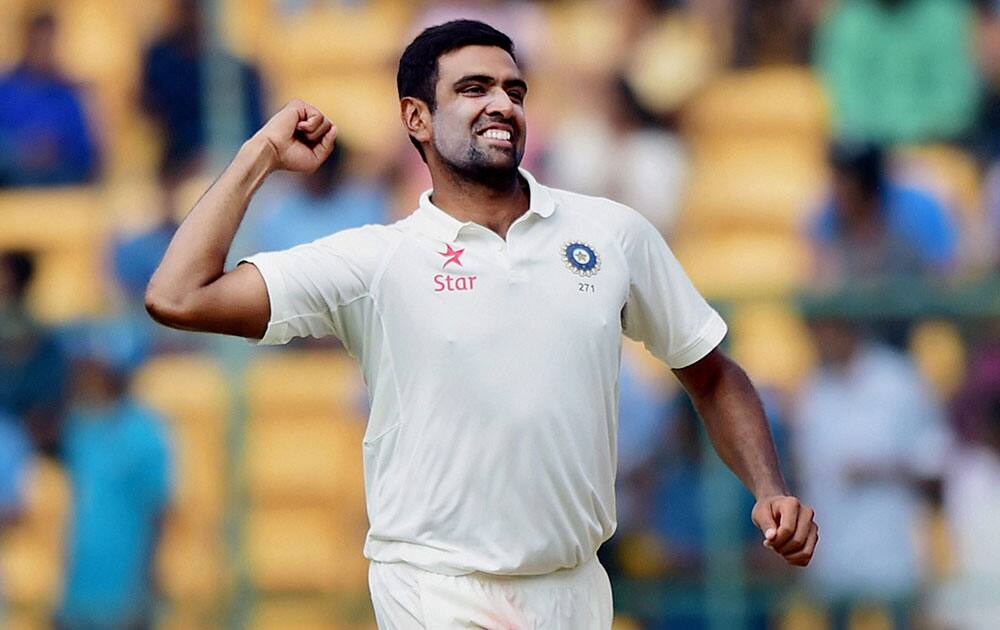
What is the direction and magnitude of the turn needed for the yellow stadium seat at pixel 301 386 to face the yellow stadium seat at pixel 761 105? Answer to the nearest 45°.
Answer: approximately 90° to its left

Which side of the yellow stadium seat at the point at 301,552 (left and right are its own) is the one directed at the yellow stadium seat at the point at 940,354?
left

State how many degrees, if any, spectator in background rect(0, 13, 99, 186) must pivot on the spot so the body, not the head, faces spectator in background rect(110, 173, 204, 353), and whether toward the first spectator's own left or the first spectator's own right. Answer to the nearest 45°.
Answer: approximately 45° to the first spectator's own left

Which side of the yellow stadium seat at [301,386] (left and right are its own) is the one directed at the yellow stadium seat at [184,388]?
right

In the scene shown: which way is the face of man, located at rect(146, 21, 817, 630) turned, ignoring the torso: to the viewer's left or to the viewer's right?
to the viewer's right

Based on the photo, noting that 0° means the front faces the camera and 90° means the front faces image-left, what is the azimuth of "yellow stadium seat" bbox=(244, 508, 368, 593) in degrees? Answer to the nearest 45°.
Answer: approximately 0°

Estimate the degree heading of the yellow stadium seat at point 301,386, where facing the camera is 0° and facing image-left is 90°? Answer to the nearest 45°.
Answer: approximately 0°
